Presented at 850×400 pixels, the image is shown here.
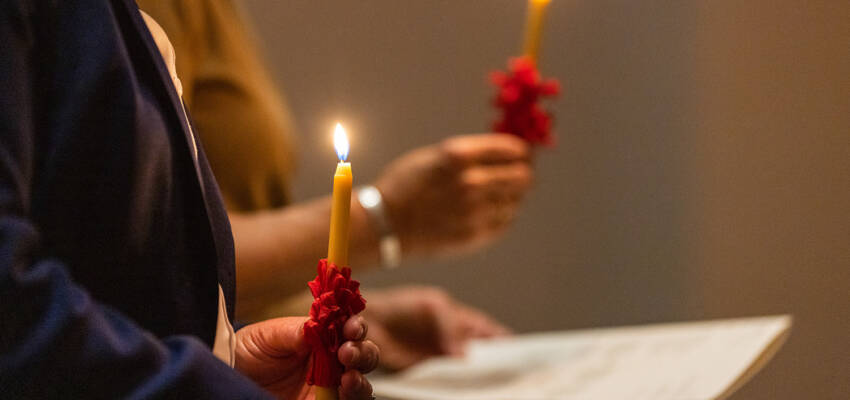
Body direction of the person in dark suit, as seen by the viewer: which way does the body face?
to the viewer's right

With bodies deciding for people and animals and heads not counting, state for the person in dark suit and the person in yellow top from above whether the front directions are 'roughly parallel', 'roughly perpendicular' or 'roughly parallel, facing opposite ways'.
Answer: roughly parallel

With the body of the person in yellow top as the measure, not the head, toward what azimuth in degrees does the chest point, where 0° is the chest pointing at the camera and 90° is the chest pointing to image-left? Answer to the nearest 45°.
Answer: approximately 270°

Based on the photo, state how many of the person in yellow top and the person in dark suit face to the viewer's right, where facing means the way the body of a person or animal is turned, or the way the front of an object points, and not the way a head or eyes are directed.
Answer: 2
